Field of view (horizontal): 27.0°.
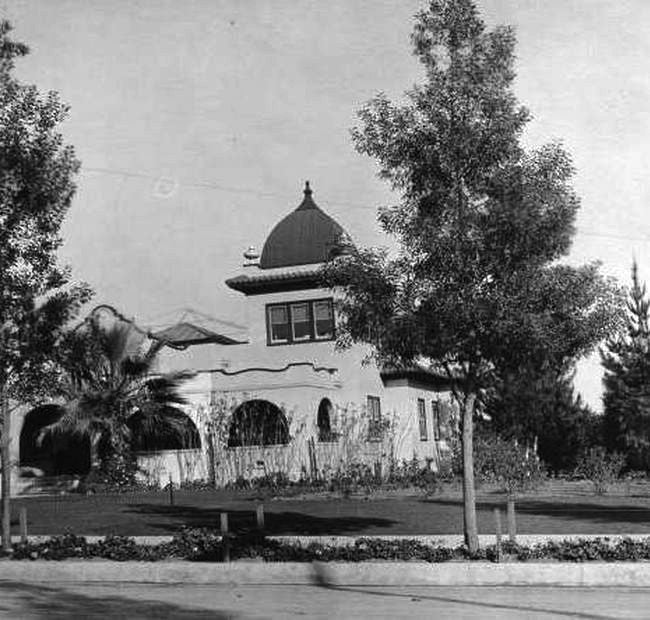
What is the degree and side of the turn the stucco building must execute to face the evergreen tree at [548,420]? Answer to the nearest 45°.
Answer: approximately 135° to its left

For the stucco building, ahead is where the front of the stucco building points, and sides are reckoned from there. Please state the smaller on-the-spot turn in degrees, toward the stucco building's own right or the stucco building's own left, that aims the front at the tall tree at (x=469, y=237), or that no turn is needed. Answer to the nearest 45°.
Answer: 0° — it already faces it

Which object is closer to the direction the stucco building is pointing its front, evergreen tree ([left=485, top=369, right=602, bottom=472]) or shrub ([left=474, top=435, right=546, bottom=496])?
the shrub

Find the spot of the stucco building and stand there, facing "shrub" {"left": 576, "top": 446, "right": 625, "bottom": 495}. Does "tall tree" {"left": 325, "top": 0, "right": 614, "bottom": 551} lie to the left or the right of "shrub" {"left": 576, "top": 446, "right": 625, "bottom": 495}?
right

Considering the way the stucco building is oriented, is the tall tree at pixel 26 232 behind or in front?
in front

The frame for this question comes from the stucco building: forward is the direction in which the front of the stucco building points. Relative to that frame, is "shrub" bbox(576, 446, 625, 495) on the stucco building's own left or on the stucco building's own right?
on the stucco building's own left

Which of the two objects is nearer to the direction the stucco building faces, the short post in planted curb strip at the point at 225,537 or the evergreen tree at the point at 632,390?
the short post in planted curb strip

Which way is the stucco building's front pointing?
toward the camera

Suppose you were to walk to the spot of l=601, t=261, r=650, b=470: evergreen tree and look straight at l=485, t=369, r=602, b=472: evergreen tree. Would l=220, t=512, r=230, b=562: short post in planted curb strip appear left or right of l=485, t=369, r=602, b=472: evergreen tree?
left

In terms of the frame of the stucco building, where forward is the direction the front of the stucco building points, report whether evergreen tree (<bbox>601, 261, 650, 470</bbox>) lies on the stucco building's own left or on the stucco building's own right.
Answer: on the stucco building's own left

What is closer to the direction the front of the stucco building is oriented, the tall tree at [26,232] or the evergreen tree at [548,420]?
the tall tree

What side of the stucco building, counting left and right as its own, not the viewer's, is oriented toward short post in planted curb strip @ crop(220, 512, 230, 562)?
front

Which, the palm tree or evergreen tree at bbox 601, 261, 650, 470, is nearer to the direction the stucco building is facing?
the palm tree
